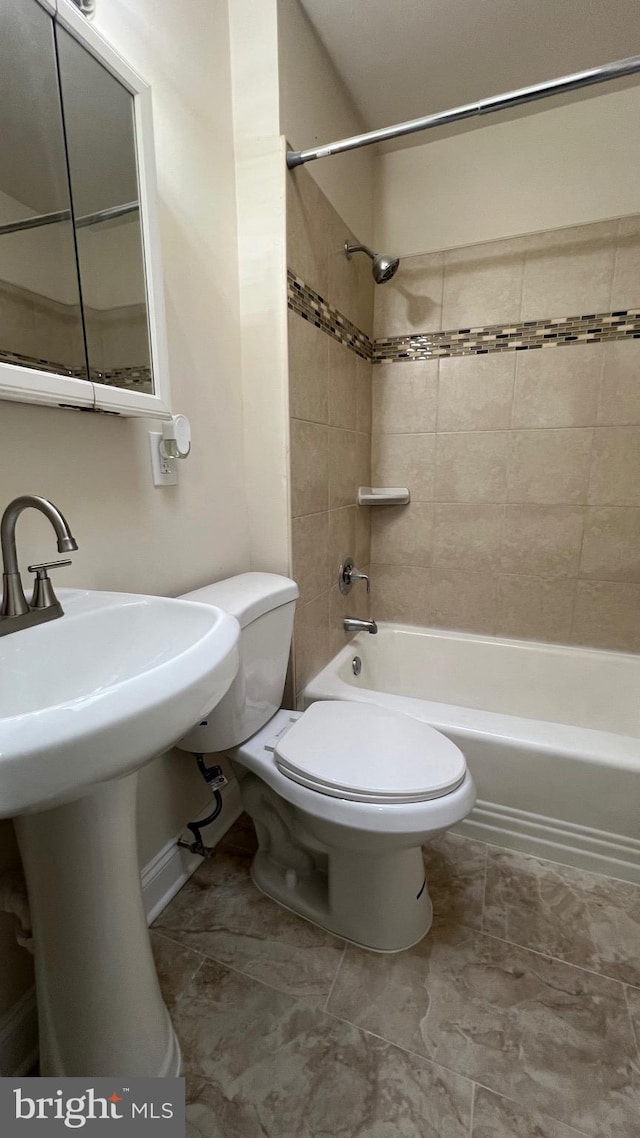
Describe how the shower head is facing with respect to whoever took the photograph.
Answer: facing the viewer and to the right of the viewer

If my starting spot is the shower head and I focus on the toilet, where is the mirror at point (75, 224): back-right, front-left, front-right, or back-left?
front-right

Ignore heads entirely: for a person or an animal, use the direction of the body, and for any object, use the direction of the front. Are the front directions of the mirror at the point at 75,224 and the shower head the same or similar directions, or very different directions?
same or similar directions

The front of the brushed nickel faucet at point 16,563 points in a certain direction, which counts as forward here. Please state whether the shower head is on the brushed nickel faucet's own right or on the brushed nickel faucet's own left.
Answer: on the brushed nickel faucet's own left
